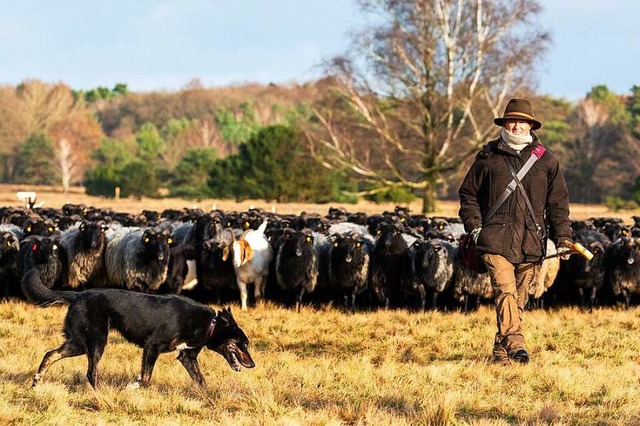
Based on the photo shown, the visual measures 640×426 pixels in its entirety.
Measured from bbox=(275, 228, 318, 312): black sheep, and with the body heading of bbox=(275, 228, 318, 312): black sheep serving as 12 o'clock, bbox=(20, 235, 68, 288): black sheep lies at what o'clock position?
bbox=(20, 235, 68, 288): black sheep is roughly at 3 o'clock from bbox=(275, 228, 318, 312): black sheep.

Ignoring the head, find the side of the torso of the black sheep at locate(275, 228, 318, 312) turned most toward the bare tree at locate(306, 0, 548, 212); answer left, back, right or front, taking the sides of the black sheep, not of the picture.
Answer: back

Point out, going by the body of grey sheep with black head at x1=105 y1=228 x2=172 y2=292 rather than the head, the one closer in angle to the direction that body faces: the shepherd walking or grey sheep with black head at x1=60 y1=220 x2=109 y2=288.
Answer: the shepherd walking

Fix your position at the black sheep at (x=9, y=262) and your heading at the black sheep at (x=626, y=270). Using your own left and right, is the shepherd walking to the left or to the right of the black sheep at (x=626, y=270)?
right

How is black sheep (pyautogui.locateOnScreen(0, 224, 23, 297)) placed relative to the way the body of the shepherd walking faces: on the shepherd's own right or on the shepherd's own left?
on the shepherd's own right

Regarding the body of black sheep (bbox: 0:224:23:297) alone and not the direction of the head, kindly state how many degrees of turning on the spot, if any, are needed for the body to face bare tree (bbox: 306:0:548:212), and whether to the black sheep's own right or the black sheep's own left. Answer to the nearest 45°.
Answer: approximately 135° to the black sheep's own left

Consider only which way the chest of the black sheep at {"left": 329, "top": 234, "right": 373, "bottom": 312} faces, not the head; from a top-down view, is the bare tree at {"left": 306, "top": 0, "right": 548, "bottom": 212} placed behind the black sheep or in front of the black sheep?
behind

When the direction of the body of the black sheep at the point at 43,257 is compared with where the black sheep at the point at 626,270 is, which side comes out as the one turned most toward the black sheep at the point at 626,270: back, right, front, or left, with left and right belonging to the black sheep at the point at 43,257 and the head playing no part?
left

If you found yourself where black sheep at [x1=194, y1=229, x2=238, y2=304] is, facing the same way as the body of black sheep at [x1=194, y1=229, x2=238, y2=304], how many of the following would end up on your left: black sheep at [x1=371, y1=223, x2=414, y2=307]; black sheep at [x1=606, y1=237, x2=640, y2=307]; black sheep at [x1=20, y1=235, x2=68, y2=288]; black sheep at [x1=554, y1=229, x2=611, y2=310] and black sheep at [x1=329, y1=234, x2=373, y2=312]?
4
